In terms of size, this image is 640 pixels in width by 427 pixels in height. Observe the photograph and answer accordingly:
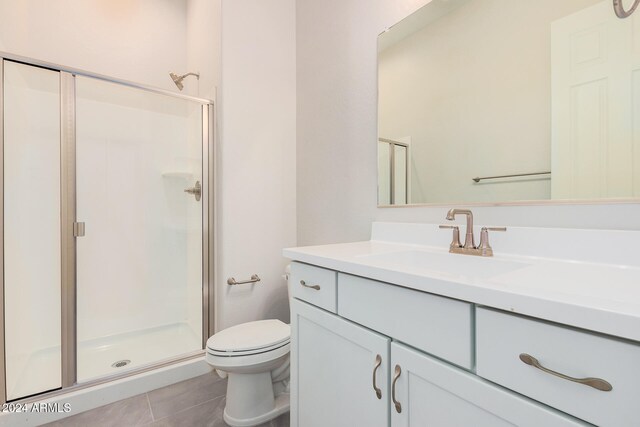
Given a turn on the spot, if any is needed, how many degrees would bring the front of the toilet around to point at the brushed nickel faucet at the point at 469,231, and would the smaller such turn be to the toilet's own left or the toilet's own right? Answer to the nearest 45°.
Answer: approximately 90° to the toilet's own left

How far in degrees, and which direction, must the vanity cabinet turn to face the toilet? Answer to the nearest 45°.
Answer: approximately 90° to its right

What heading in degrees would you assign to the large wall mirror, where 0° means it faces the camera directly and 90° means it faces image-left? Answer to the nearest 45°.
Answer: approximately 45°

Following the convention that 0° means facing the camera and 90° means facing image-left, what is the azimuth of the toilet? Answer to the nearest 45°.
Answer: approximately 45°

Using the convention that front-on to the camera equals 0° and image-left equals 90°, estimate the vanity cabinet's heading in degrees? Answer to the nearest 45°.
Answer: approximately 45°

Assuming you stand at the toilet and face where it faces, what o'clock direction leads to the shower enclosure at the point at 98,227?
The shower enclosure is roughly at 3 o'clock from the toilet.
